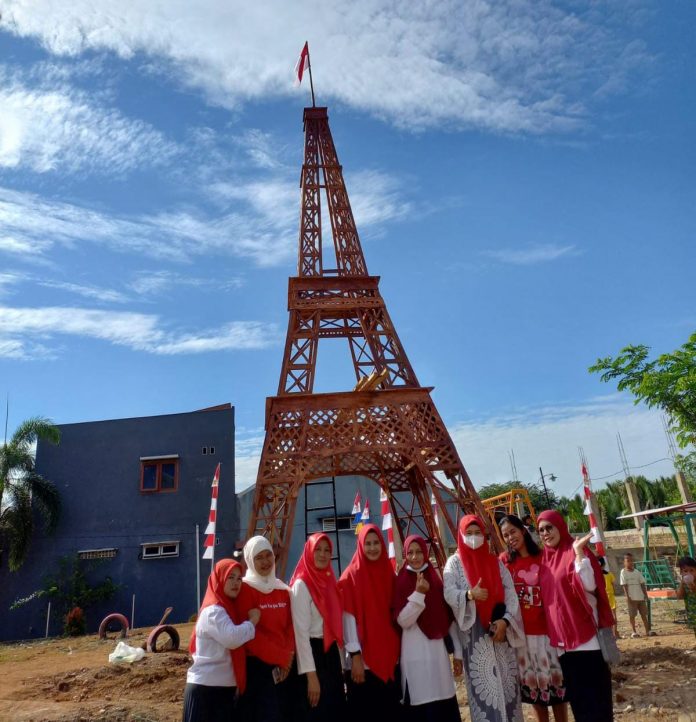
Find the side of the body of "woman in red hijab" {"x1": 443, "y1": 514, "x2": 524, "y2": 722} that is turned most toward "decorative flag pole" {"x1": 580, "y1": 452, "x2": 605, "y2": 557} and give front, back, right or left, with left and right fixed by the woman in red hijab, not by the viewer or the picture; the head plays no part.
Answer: back

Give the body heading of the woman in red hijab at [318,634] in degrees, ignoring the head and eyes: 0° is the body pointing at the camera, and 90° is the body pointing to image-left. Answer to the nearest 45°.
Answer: approximately 315°

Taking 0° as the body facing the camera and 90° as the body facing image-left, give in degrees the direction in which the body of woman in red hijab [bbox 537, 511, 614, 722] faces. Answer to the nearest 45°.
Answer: approximately 45°

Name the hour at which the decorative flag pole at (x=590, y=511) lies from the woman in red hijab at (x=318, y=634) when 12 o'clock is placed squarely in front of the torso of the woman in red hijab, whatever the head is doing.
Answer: The decorative flag pole is roughly at 9 o'clock from the woman in red hijab.

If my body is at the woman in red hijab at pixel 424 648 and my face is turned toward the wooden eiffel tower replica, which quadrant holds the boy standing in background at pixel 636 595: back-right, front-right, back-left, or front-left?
front-right

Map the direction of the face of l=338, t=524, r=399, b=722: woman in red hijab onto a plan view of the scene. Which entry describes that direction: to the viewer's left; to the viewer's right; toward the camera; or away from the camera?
toward the camera

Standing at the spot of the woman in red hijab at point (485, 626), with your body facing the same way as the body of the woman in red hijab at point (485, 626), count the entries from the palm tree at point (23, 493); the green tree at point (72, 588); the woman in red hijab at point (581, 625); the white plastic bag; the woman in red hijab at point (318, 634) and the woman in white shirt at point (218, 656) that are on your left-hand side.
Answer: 1

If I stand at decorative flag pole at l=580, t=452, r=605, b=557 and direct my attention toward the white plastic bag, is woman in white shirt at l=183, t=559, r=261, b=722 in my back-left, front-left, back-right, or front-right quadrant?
front-left

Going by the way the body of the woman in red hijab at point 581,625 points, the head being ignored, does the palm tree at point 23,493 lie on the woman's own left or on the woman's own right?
on the woman's own right

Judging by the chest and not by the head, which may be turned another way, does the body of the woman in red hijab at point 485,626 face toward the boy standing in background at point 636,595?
no

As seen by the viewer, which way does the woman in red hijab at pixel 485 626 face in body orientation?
toward the camera

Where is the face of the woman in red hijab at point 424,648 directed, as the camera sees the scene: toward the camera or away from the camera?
toward the camera
